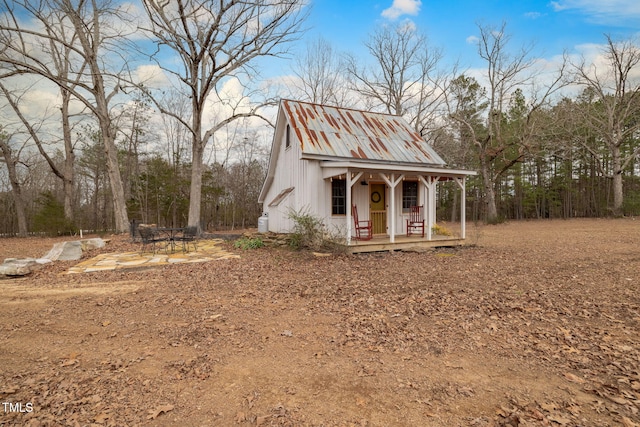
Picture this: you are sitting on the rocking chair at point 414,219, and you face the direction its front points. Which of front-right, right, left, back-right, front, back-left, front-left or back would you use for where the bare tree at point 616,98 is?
back-left

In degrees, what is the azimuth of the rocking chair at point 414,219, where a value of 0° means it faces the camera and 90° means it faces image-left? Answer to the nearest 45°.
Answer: approximately 0°

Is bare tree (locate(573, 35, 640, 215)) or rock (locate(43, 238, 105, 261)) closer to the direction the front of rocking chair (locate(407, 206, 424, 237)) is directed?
the rock

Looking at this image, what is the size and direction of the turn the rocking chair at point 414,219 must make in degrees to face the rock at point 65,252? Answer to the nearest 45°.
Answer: approximately 45° to its right

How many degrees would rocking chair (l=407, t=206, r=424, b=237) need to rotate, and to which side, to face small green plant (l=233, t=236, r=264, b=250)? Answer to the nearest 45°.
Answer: approximately 45° to its right

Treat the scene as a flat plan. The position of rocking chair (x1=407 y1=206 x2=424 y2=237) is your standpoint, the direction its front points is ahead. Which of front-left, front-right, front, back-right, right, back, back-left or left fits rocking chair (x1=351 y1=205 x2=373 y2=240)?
front-right

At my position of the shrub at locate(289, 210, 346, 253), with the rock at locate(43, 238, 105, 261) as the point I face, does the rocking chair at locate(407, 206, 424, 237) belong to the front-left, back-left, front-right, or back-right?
back-right

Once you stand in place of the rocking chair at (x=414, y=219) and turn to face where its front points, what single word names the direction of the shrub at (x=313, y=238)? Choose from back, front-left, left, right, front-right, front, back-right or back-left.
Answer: front-right
